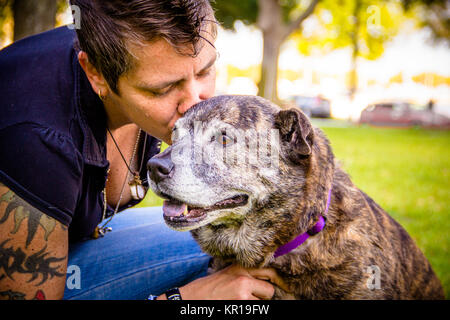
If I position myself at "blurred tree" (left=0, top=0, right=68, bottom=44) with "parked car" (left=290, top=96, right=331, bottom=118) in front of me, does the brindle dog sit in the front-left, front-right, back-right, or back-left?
back-right

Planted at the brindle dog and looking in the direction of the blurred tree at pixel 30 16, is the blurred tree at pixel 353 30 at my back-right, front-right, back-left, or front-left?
front-right

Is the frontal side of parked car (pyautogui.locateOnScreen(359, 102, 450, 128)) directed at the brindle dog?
no

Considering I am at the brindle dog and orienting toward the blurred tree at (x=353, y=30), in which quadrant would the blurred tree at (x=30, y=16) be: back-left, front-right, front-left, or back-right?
front-left
